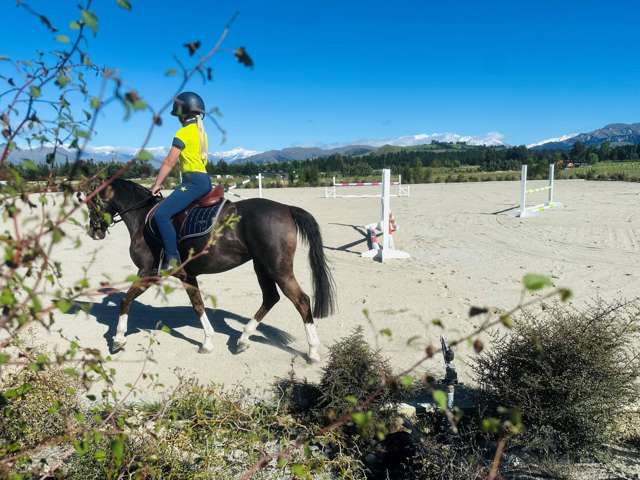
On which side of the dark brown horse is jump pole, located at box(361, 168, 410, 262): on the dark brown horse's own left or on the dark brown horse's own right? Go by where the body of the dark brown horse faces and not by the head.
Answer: on the dark brown horse's own right

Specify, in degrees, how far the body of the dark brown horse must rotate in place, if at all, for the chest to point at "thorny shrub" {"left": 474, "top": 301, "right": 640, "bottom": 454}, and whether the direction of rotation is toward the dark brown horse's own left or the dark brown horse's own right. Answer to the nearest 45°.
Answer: approximately 135° to the dark brown horse's own left

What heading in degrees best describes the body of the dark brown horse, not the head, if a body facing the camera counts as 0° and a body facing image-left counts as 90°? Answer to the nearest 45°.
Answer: approximately 90°

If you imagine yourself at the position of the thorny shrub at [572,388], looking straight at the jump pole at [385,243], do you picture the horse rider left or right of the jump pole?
left

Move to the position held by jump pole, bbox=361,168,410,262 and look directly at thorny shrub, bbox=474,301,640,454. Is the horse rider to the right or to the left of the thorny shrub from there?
right

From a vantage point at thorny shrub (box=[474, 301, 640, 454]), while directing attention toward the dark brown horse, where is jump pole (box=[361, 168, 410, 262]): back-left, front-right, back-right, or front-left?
front-right
